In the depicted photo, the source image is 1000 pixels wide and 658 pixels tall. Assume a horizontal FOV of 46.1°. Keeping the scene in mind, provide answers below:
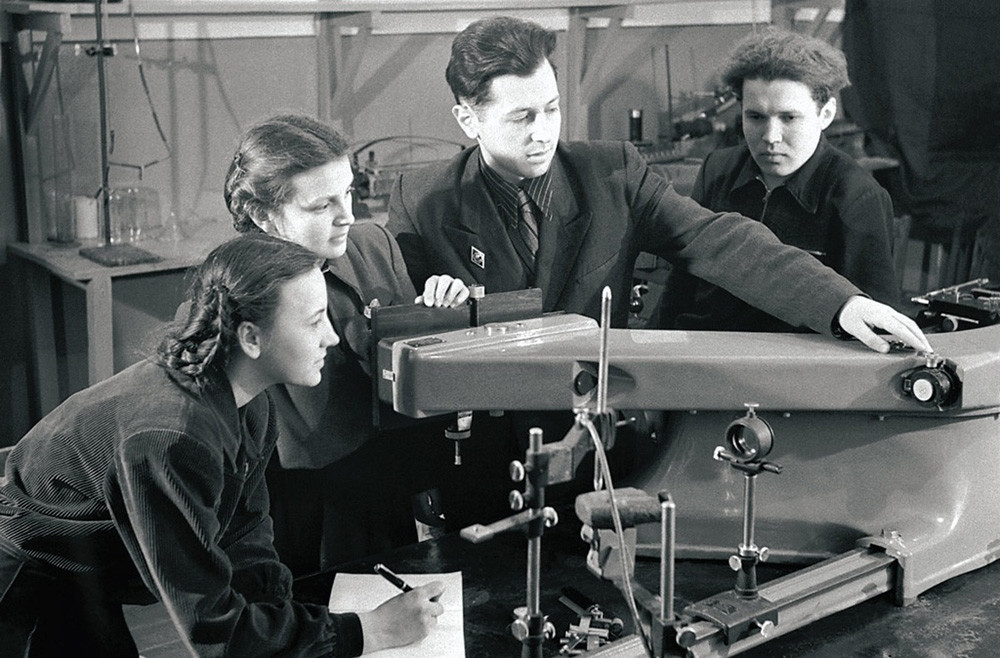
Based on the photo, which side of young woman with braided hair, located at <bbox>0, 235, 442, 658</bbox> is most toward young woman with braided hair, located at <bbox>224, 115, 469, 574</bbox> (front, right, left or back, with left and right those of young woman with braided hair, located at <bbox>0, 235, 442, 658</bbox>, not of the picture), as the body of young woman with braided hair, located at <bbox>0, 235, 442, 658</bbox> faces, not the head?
left

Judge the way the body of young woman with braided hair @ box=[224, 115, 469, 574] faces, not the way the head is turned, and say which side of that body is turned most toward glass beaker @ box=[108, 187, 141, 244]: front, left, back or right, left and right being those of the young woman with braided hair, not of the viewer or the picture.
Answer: back

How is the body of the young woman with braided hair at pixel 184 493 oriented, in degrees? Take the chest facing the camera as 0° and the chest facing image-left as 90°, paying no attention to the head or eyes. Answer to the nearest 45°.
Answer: approximately 270°

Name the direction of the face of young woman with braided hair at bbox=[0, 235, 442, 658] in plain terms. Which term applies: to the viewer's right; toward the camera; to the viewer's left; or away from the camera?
to the viewer's right

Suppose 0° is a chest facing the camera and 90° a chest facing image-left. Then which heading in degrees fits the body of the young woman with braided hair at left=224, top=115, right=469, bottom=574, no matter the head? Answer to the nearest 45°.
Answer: approximately 315°

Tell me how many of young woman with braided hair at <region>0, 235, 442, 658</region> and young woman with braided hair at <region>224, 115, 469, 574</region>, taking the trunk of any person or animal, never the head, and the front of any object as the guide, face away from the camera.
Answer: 0

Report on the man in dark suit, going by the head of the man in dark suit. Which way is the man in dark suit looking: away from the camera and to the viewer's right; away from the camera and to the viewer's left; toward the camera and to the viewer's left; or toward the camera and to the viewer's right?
toward the camera and to the viewer's right
